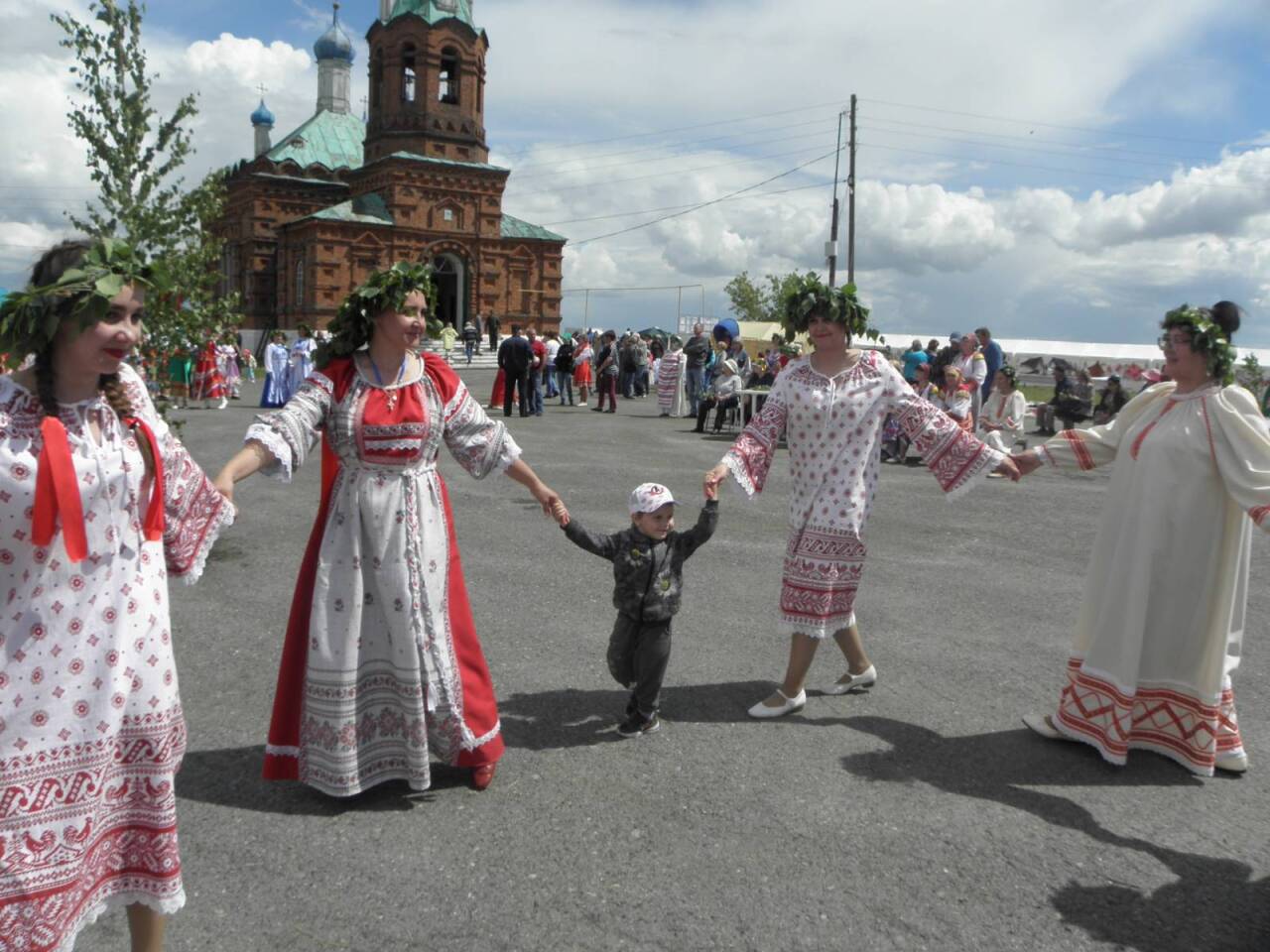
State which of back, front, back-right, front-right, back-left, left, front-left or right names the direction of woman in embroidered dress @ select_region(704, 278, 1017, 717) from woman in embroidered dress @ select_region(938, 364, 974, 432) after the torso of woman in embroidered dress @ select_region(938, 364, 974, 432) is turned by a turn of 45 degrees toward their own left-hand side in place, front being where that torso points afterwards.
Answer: front

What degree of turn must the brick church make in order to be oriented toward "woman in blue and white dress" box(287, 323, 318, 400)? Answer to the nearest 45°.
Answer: approximately 45° to its right

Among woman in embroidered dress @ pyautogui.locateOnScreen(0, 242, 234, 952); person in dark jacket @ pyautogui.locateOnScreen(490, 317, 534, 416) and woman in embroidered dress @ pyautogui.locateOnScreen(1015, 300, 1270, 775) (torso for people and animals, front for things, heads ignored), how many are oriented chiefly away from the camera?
1

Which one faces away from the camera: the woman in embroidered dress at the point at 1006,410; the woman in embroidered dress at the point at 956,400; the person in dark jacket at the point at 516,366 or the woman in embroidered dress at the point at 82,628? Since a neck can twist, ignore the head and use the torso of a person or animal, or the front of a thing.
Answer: the person in dark jacket

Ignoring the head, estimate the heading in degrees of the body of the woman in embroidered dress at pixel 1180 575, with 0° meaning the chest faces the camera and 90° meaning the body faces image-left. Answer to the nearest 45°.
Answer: approximately 45°

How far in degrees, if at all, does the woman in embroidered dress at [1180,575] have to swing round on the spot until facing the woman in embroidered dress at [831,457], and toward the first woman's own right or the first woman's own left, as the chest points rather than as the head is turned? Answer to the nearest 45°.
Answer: approximately 45° to the first woman's own right

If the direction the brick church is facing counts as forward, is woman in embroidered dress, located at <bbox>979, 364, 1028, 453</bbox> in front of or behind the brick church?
in front

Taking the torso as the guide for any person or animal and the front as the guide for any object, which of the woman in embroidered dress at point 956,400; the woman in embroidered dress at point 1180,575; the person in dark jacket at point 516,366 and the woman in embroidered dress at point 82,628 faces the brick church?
the person in dark jacket

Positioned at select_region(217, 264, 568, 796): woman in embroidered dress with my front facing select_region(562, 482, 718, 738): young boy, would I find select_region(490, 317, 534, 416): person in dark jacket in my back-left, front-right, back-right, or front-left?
front-left

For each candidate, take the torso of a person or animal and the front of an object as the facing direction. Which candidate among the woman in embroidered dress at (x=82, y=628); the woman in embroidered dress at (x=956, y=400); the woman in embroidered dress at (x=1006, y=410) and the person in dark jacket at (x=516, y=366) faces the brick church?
the person in dark jacket

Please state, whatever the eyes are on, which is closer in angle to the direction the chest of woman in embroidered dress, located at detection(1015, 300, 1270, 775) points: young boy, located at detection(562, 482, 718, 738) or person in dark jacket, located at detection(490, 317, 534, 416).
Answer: the young boy

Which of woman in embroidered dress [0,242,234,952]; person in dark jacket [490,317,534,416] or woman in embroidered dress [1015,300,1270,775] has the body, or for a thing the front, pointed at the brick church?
the person in dark jacket

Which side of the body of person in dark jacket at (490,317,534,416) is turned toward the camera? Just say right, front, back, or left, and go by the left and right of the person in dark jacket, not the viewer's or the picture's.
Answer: back

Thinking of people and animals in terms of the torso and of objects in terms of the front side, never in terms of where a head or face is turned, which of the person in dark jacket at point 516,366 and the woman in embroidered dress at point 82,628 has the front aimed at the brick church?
the person in dark jacket

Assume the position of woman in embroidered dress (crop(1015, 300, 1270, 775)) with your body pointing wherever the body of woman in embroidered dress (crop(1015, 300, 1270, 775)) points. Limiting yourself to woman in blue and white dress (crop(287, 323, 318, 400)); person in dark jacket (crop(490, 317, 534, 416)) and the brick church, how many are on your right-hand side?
3

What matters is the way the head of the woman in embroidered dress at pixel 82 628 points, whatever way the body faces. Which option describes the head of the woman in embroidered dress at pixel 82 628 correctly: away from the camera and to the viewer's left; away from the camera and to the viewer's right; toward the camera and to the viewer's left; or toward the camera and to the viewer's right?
toward the camera and to the viewer's right

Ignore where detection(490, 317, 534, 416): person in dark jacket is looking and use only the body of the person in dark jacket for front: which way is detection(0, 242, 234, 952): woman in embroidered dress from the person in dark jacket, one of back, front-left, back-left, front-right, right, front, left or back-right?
back

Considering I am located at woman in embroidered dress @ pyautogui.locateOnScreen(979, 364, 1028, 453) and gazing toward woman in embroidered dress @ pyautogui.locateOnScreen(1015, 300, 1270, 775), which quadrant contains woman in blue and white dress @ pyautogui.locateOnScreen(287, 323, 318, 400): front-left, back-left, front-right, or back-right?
back-right
